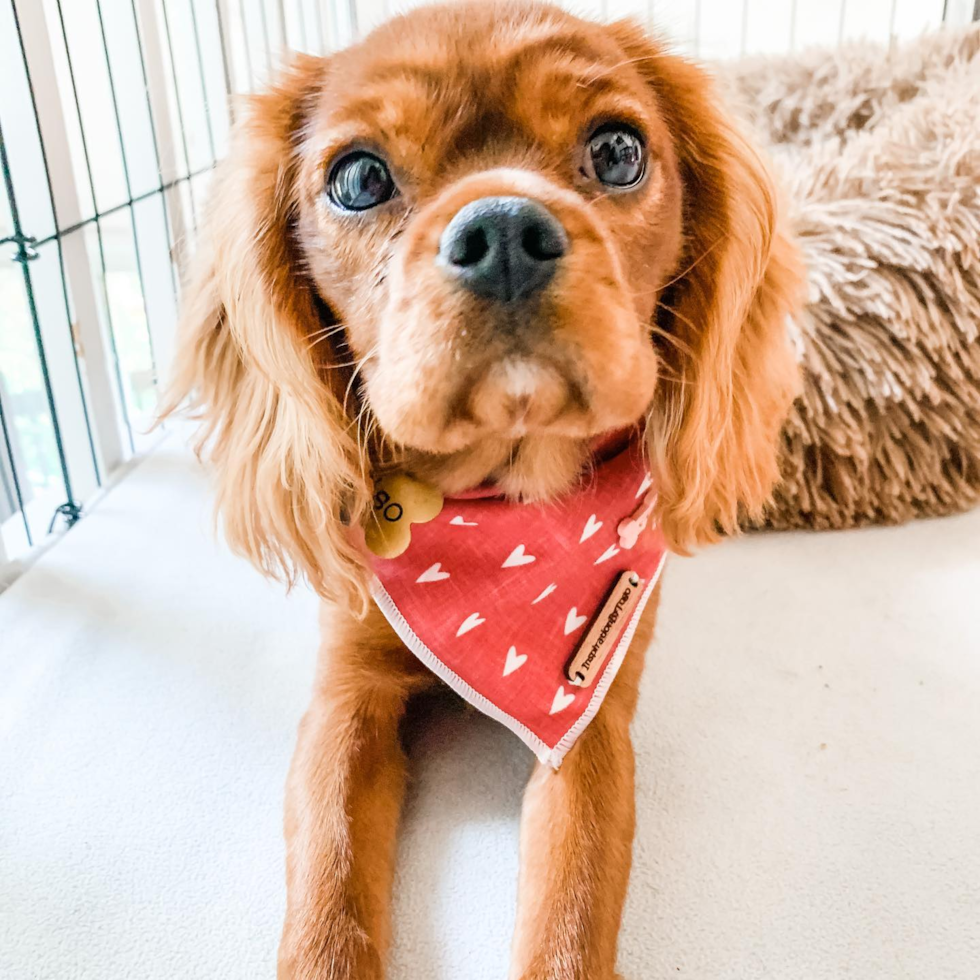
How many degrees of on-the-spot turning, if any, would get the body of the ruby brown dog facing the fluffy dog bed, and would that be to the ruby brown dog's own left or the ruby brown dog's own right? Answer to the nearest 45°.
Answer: approximately 135° to the ruby brown dog's own left

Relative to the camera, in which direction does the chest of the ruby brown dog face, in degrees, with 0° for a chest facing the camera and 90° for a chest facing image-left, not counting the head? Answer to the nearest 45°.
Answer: approximately 0°
